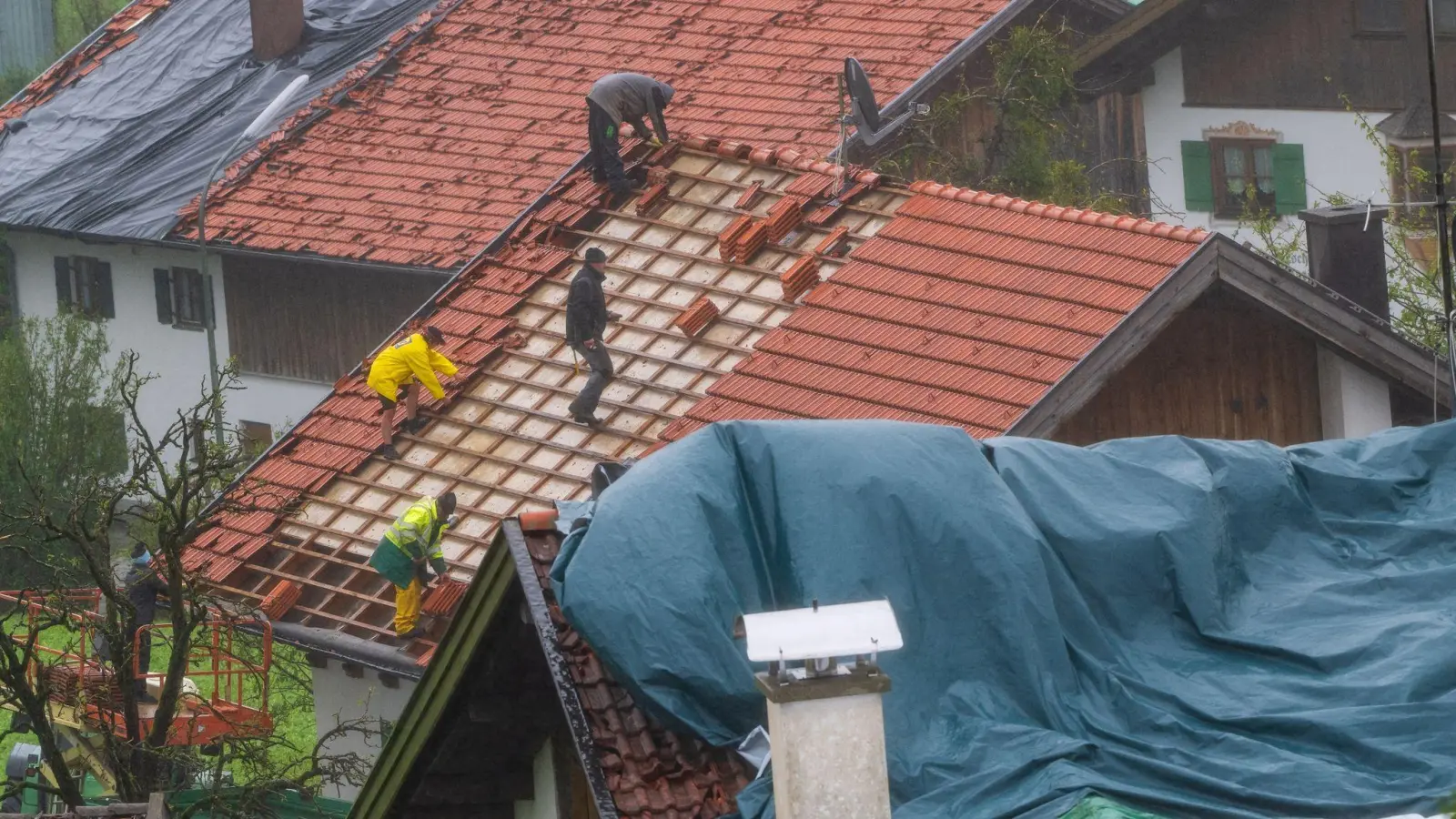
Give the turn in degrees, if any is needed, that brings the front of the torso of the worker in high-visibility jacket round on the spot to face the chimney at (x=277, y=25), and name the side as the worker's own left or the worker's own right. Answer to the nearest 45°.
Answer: approximately 90° to the worker's own left

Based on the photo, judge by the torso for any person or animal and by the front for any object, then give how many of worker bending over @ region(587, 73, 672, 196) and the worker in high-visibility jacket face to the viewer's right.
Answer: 2

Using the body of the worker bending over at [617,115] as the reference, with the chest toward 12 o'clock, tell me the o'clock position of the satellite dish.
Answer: The satellite dish is roughly at 12 o'clock from the worker bending over.

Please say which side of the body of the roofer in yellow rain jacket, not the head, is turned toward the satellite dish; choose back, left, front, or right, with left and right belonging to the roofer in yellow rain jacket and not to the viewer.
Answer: front

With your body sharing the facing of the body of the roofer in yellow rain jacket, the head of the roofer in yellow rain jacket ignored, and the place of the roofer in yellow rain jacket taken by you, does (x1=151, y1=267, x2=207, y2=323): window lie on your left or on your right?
on your left

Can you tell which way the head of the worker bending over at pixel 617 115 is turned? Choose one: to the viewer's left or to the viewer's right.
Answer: to the viewer's right

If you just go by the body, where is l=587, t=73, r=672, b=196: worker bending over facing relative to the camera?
to the viewer's right

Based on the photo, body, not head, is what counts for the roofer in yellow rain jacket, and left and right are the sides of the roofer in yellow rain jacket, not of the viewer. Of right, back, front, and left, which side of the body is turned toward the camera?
right

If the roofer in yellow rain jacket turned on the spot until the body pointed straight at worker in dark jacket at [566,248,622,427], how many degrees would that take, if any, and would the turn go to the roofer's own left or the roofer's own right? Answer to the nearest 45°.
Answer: approximately 45° to the roofer's own right

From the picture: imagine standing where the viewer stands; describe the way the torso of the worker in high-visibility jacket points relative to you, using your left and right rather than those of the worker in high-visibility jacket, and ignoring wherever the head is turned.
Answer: facing to the right of the viewer
